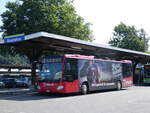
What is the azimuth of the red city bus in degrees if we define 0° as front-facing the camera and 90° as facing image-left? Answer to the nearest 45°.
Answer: approximately 45°
